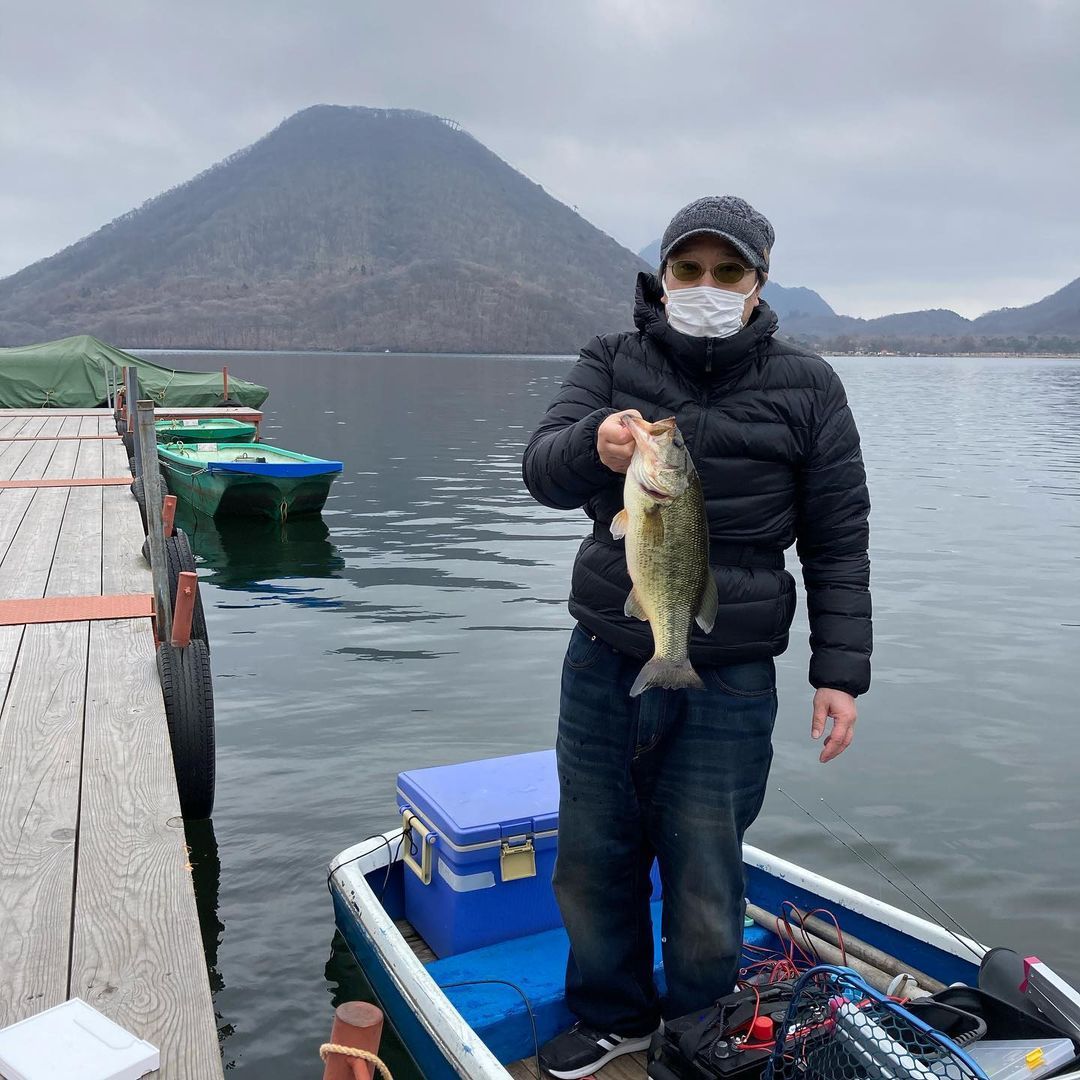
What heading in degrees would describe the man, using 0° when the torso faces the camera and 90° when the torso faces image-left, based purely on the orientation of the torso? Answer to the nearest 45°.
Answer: approximately 0°

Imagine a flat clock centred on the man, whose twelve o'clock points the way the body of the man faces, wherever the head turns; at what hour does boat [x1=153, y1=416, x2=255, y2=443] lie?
The boat is roughly at 5 o'clock from the man.

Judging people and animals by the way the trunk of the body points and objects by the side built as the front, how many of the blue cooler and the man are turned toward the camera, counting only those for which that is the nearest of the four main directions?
2

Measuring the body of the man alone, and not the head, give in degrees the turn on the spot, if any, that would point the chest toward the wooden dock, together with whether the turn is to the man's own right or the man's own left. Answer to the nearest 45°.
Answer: approximately 90° to the man's own right

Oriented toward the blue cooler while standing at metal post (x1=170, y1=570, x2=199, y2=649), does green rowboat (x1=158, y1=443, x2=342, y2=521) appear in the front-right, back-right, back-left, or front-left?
back-left

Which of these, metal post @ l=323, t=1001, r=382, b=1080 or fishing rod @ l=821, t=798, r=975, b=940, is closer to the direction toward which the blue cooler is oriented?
the metal post

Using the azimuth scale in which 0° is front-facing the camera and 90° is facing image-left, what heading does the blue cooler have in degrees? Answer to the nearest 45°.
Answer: approximately 0°
